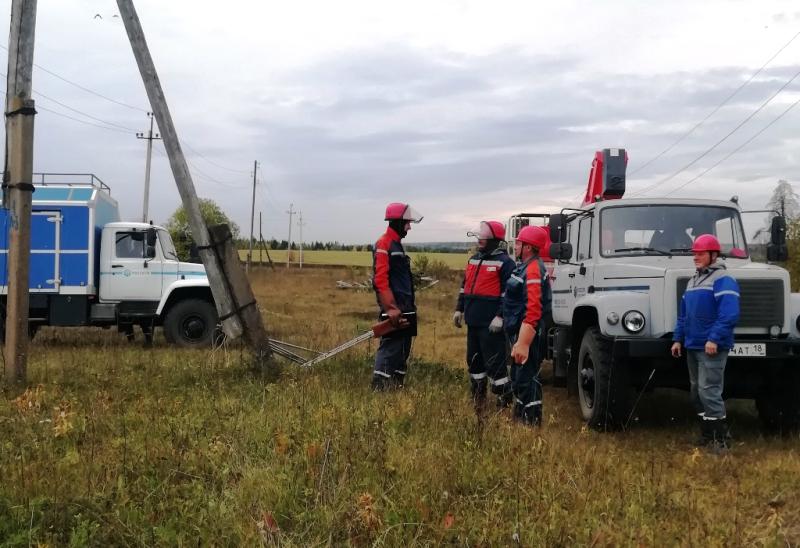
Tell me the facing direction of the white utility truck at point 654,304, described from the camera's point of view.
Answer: facing the viewer and to the right of the viewer

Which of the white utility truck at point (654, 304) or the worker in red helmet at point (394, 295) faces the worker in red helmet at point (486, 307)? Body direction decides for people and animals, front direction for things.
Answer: the worker in red helmet at point (394, 295)

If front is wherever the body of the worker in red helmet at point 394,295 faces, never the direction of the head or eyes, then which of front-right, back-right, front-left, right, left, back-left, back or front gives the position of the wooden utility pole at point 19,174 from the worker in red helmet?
back

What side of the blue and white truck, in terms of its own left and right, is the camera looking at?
right

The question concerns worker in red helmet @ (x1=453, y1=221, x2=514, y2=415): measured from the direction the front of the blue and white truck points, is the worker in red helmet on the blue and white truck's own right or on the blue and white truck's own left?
on the blue and white truck's own right

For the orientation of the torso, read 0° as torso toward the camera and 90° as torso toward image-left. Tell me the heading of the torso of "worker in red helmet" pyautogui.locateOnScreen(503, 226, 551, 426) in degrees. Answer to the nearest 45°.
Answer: approximately 90°

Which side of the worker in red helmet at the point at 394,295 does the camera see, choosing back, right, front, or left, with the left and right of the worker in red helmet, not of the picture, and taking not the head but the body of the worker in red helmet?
right

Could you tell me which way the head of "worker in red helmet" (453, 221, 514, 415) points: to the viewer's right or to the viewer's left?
to the viewer's left

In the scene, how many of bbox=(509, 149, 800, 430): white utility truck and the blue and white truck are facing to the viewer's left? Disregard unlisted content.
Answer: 0

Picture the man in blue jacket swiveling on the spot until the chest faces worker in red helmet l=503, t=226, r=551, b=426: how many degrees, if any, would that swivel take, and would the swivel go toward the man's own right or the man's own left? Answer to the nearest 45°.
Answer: approximately 45° to the man's own right

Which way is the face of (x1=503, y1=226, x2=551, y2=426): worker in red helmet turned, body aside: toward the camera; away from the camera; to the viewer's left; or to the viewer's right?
to the viewer's left
